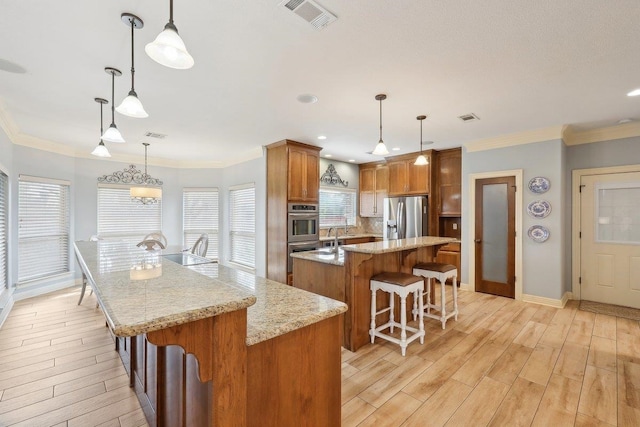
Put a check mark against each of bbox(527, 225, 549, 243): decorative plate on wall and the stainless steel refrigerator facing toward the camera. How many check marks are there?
2

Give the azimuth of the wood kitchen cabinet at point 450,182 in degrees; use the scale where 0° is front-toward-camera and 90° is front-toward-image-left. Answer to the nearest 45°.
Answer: approximately 45°

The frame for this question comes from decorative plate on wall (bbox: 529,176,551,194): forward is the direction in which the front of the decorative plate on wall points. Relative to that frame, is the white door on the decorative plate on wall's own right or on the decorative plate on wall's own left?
on the decorative plate on wall's own left

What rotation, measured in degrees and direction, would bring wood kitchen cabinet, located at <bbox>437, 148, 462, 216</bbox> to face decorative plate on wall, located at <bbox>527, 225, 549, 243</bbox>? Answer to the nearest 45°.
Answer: approximately 90° to its left

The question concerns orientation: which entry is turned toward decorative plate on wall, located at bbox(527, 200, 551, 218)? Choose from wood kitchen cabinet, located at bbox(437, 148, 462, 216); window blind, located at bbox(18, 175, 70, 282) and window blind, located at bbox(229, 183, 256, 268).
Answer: window blind, located at bbox(18, 175, 70, 282)

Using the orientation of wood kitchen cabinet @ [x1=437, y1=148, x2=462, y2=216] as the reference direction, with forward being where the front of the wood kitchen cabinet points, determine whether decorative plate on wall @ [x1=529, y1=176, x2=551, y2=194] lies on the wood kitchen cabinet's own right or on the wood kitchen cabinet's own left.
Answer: on the wood kitchen cabinet's own left

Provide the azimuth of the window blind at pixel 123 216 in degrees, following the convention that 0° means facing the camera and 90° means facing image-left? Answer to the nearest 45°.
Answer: approximately 0°
